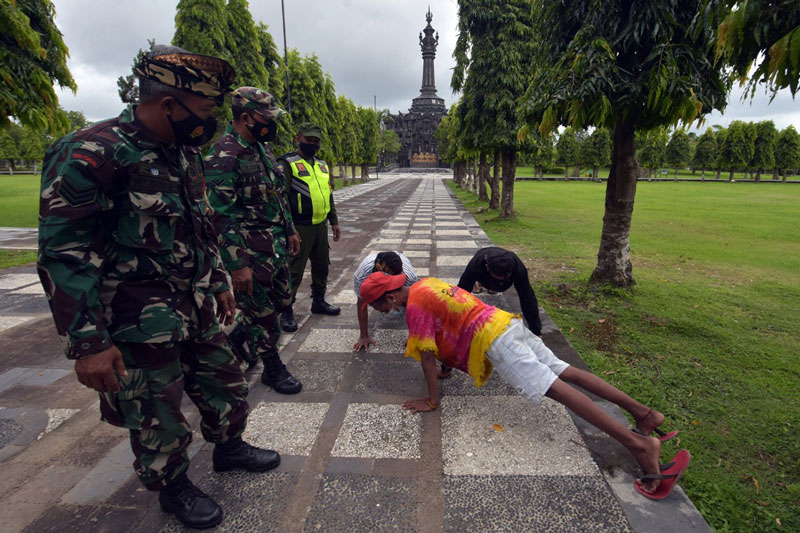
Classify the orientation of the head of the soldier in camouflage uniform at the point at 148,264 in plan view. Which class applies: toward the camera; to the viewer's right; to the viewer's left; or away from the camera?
to the viewer's right

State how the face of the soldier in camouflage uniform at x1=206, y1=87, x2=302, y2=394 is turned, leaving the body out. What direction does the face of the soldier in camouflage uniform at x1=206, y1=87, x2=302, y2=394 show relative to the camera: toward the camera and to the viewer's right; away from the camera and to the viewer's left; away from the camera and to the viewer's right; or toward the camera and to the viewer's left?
toward the camera and to the viewer's right

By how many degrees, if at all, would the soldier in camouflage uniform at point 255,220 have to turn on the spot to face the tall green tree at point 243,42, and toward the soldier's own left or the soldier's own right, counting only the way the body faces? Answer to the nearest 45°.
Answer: approximately 135° to the soldier's own left

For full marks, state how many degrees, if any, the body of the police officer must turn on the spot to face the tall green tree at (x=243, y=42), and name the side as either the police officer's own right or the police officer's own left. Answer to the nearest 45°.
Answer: approximately 135° to the police officer's own left

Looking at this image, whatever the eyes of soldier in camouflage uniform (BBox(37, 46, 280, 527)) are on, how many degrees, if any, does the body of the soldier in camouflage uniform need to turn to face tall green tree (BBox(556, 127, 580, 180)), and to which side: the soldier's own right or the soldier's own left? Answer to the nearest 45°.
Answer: approximately 90° to the soldier's own left

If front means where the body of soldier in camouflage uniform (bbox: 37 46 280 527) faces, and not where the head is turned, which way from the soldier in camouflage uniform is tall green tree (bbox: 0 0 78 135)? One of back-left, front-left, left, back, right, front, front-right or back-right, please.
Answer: back-left

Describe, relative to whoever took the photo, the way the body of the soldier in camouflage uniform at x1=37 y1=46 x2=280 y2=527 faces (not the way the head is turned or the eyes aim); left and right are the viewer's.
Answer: facing the viewer and to the right of the viewer

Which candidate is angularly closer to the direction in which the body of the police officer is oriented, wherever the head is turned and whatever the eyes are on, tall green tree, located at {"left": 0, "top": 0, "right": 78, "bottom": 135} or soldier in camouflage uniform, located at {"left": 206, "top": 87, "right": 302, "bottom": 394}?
the soldier in camouflage uniform

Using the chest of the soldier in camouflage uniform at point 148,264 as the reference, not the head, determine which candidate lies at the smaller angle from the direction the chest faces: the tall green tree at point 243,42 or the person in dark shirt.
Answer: the person in dark shirt
